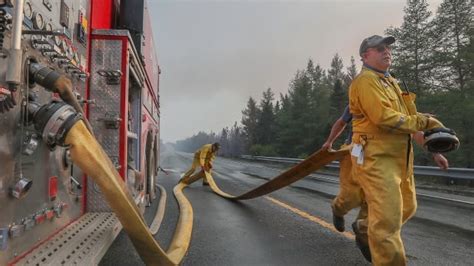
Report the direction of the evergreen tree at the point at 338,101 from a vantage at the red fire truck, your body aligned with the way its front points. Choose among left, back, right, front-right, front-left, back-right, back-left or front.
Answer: back

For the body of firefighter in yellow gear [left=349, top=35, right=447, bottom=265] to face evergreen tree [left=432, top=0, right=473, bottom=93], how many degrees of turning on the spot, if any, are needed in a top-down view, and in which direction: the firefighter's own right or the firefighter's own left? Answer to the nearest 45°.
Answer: approximately 135° to the firefighter's own left
